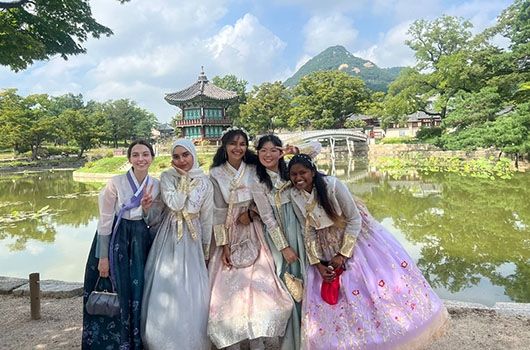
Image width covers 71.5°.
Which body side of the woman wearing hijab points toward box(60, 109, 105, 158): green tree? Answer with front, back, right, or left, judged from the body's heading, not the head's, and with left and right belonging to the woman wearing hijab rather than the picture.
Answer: back

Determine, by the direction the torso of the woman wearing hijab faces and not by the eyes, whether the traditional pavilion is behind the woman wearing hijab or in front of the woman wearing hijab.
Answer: behind

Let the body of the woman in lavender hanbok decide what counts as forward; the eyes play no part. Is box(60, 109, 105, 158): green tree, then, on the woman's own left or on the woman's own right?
on the woman's own right

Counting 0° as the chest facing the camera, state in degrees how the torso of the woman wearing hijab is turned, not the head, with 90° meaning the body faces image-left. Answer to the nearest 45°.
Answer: approximately 0°

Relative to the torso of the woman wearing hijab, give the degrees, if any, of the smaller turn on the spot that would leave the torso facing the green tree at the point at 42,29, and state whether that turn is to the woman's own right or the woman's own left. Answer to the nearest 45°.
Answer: approximately 135° to the woman's own right

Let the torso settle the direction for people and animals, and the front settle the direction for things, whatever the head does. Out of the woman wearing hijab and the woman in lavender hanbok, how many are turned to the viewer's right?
0

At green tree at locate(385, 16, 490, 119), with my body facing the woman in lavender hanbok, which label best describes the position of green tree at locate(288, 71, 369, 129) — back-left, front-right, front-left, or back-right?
back-right

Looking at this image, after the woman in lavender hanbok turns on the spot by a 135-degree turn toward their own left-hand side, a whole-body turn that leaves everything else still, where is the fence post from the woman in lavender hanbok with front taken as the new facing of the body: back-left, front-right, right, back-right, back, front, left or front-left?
back
